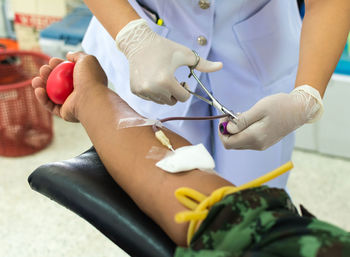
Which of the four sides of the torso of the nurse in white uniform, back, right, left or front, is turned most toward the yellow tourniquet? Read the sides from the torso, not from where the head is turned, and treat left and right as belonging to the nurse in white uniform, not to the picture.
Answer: front

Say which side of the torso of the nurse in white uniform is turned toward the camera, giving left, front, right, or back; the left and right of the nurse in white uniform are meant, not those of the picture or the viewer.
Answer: front

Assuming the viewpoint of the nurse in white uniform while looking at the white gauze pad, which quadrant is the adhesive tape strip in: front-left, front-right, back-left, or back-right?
front-right

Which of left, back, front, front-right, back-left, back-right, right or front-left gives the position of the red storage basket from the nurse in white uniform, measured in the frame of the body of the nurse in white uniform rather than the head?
back-right

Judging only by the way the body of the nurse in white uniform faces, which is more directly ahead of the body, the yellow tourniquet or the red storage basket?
the yellow tourniquet
